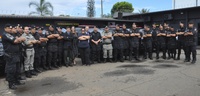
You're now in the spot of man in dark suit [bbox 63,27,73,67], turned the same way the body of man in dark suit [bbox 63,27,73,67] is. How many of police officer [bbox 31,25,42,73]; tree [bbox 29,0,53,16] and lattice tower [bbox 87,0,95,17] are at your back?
2

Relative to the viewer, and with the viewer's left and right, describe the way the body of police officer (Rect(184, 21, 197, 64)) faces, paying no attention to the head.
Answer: facing the viewer and to the left of the viewer

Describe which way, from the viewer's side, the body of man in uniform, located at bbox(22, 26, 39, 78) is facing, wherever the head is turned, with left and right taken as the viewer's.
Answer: facing the viewer and to the right of the viewer

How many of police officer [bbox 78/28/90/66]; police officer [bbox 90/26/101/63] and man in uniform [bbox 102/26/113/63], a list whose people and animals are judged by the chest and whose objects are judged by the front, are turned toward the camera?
3

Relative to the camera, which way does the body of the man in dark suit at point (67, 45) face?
toward the camera

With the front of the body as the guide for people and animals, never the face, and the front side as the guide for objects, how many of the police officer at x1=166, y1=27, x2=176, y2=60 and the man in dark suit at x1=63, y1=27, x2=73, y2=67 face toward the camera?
2

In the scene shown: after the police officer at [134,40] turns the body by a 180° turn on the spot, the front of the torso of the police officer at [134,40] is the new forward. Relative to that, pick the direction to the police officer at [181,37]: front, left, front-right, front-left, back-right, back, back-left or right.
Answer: right

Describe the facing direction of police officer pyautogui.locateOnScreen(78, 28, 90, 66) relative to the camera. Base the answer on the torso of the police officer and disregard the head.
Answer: toward the camera

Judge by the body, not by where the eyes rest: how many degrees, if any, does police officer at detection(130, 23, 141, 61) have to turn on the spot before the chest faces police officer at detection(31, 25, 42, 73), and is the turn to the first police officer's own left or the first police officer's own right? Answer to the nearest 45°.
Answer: approximately 45° to the first police officer's own right

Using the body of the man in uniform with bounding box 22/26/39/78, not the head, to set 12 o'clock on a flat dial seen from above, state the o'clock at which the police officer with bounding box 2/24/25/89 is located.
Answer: The police officer is roughly at 2 o'clock from the man in uniform.

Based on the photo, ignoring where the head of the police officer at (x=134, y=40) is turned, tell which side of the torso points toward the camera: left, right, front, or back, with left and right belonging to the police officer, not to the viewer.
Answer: front

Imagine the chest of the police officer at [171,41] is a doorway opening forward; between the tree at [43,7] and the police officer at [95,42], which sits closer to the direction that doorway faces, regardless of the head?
the police officer

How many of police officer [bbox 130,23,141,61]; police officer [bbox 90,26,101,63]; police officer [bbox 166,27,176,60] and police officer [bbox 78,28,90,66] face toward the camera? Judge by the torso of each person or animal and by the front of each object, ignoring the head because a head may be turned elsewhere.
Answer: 4
